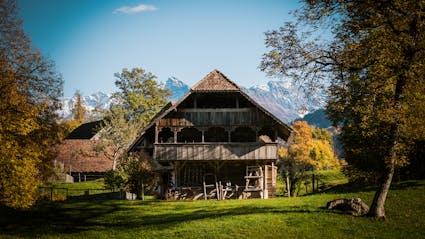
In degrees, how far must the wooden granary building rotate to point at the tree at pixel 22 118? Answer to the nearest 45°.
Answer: approximately 45° to its right

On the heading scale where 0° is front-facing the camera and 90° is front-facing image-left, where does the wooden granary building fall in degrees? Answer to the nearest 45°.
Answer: approximately 0°
